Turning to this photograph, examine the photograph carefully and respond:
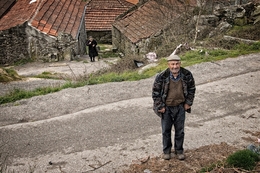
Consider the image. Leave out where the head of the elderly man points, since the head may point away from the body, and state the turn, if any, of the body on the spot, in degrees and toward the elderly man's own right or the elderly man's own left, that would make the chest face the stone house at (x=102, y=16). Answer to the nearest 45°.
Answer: approximately 180°

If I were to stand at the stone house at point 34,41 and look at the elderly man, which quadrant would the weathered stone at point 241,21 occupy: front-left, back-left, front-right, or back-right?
front-left

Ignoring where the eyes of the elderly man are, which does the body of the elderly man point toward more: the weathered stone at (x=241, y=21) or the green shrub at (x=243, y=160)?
the green shrub

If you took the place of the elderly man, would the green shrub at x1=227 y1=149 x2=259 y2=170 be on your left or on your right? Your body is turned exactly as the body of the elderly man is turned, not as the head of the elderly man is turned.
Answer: on your left

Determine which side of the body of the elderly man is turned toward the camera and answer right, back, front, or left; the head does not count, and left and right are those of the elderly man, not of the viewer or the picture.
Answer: front

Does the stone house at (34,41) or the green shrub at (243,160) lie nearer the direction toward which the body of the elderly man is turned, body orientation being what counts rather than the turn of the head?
the green shrub

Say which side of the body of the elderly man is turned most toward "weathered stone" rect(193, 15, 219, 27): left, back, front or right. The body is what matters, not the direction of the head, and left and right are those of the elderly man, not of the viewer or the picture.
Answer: back

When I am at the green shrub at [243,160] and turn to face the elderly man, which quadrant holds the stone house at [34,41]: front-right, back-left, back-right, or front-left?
front-right

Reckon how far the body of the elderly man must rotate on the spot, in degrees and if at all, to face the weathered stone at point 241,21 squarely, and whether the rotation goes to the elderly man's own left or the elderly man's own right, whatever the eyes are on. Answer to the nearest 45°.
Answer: approximately 180°

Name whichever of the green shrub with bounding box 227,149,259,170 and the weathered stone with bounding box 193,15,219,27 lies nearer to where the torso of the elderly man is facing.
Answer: the green shrub
